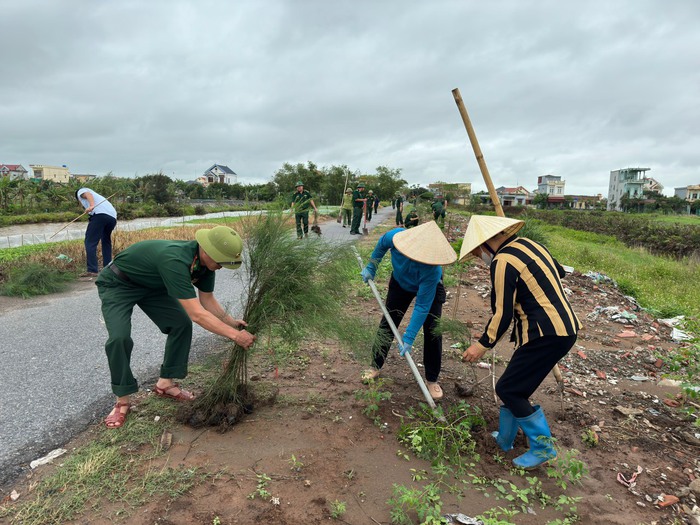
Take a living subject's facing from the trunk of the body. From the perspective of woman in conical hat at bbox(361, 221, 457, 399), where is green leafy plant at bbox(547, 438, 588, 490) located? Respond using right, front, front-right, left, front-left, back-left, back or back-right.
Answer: front-left

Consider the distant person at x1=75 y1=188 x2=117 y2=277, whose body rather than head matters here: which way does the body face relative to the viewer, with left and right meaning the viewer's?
facing to the left of the viewer

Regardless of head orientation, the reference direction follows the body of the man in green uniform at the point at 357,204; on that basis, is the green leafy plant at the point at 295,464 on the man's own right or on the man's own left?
on the man's own right

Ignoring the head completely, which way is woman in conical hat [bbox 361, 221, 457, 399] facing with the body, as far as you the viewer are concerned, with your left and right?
facing the viewer

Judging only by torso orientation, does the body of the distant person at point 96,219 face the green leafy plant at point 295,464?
no

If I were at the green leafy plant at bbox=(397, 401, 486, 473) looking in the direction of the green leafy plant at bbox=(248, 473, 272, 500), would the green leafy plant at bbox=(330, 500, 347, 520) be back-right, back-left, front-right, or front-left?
front-left

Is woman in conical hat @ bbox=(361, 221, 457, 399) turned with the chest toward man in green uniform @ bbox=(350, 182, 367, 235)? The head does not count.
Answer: no

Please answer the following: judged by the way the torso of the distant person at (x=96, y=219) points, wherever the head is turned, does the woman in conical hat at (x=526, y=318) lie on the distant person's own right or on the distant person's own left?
on the distant person's own left

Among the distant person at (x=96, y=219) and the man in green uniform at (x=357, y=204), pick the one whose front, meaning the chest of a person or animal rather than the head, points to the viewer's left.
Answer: the distant person

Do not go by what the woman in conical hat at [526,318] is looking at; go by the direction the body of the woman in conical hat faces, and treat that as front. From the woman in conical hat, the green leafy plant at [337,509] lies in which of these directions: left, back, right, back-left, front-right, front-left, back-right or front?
front-left

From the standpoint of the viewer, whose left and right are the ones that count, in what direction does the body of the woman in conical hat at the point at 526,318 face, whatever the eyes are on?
facing to the left of the viewer

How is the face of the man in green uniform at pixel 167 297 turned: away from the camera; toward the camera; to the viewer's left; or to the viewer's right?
to the viewer's right

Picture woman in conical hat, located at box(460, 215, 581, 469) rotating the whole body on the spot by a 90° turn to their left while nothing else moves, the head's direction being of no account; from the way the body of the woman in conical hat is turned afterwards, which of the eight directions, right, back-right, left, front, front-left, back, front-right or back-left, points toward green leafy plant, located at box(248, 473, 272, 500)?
front-right

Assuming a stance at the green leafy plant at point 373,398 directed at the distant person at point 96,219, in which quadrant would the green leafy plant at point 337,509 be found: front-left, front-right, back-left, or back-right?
back-left

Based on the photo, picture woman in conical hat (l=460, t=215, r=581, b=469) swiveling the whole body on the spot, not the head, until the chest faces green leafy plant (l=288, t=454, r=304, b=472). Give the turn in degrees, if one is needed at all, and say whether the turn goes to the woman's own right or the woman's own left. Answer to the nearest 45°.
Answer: approximately 45° to the woman's own left

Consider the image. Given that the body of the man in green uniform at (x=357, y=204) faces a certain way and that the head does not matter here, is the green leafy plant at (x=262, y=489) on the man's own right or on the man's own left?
on the man's own right

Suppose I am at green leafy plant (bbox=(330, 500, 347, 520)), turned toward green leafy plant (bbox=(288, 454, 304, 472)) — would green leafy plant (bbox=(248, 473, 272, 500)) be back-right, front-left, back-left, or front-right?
front-left
